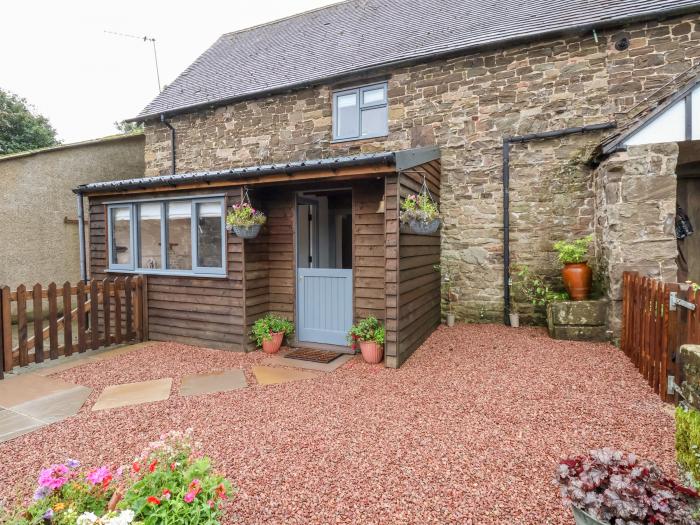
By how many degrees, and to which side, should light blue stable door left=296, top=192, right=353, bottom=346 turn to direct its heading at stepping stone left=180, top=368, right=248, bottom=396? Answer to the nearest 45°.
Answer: approximately 45° to its right

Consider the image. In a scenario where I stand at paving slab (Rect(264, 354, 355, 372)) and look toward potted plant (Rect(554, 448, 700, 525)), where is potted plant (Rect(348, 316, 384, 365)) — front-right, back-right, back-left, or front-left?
front-left

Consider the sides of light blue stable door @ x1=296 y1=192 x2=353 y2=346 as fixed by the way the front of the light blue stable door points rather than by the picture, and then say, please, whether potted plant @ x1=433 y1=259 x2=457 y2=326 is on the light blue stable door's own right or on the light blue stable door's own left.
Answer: on the light blue stable door's own left

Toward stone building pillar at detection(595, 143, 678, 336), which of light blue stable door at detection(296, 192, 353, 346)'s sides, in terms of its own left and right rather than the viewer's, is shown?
left

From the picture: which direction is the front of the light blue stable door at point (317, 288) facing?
toward the camera

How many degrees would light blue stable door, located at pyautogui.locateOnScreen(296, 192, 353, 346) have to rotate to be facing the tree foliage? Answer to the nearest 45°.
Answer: approximately 135° to its right

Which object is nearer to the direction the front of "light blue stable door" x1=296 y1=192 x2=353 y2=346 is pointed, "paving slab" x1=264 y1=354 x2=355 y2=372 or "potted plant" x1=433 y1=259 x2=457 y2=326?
the paving slab

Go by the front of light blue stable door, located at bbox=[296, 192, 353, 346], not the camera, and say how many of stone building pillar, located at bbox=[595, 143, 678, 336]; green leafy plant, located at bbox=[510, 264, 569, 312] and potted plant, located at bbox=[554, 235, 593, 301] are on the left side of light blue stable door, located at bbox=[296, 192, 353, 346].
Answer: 3

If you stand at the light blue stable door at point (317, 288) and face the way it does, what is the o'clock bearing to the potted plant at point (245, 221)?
The potted plant is roughly at 2 o'clock from the light blue stable door.

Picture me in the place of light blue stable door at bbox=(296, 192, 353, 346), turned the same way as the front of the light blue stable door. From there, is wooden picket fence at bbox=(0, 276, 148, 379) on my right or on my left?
on my right

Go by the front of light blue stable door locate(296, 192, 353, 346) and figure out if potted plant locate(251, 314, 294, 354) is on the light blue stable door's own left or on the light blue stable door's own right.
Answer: on the light blue stable door's own right

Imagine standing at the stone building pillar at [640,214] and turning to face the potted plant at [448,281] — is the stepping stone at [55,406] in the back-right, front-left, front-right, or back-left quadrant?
front-left

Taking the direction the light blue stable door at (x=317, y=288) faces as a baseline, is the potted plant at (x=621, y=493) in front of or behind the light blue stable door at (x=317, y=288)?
in front

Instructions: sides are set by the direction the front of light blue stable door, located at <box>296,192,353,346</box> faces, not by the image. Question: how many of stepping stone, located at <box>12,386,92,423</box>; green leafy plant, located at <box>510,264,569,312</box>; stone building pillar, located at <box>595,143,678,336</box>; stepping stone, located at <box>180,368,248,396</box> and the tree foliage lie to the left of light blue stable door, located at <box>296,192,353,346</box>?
2

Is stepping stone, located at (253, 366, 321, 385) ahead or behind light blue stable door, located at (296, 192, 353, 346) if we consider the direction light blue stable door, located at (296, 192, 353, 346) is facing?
ahead
